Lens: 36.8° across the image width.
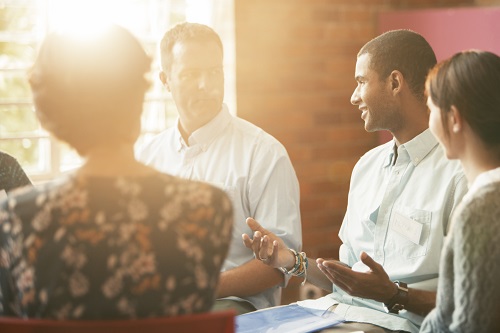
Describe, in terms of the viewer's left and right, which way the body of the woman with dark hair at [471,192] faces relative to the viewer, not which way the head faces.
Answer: facing away from the viewer and to the left of the viewer

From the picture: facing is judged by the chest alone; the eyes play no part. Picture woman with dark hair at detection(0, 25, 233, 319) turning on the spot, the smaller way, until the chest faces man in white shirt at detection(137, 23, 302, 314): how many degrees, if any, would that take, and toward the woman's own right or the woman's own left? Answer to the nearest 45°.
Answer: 0° — they already face them

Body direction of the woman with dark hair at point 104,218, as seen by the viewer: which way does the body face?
away from the camera

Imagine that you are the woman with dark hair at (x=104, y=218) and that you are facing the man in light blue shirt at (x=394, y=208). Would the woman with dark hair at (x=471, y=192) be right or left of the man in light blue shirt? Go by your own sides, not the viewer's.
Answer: right

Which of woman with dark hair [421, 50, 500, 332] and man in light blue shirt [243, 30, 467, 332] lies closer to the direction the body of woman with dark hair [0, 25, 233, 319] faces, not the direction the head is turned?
the man in light blue shirt

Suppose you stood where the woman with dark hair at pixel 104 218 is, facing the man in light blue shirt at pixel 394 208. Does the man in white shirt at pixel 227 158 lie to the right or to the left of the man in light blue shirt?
left

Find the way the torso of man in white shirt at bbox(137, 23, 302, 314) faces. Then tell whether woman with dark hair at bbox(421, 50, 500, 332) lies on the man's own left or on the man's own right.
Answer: on the man's own left

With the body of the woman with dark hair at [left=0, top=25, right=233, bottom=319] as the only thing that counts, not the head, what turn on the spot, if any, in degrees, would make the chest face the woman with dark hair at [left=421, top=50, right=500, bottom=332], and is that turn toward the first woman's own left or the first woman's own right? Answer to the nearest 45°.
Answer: approximately 90° to the first woman's own right

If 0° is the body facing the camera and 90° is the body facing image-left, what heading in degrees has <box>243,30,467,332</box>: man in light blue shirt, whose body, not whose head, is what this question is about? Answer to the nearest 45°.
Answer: approximately 45°

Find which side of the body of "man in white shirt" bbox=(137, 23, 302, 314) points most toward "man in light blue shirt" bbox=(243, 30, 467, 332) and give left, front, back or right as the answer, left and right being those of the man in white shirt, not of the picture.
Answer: left

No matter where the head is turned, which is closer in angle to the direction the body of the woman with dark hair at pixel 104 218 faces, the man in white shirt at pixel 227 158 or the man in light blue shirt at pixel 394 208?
the man in white shirt

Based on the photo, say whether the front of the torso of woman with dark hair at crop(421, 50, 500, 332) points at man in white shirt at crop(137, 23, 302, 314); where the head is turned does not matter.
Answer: yes
